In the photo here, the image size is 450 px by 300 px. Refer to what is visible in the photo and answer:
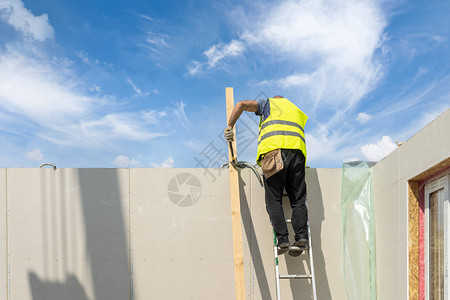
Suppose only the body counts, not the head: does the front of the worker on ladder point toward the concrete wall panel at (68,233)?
no

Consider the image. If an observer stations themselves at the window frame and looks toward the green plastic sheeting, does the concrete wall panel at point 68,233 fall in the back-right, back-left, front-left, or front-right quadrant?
front-left

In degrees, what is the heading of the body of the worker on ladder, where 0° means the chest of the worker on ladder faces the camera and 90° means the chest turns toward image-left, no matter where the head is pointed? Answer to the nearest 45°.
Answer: approximately 180°
